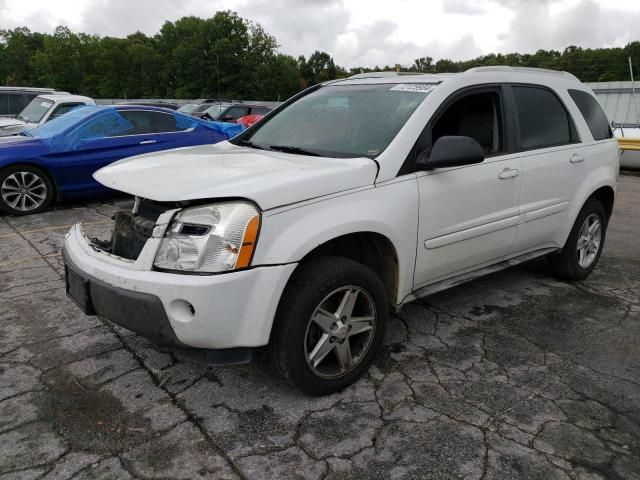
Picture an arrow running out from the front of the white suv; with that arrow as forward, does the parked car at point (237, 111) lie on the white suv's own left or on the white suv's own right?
on the white suv's own right

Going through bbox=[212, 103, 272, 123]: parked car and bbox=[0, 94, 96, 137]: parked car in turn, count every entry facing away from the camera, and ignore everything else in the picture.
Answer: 0

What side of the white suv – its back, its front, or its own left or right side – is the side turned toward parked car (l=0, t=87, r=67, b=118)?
right

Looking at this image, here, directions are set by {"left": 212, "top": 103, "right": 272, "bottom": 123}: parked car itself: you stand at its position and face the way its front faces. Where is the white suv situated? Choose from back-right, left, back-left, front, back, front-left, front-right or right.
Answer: left

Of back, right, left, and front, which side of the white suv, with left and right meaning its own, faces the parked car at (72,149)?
right

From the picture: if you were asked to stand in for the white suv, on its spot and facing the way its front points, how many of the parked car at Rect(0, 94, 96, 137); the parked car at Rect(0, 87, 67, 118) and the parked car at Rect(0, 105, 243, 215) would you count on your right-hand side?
3

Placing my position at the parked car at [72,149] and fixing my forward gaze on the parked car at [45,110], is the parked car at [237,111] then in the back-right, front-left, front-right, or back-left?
front-right

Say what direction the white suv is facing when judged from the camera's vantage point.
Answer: facing the viewer and to the left of the viewer

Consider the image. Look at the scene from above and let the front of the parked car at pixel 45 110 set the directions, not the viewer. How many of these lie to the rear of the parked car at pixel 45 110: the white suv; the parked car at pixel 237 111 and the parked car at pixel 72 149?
1

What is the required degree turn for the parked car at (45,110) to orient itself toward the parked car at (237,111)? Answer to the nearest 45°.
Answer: approximately 180°

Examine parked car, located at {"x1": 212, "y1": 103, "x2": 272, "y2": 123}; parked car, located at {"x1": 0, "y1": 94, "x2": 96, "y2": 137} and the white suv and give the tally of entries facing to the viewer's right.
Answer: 0

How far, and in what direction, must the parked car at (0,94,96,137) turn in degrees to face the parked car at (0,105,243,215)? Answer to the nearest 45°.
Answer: approximately 45° to its left
